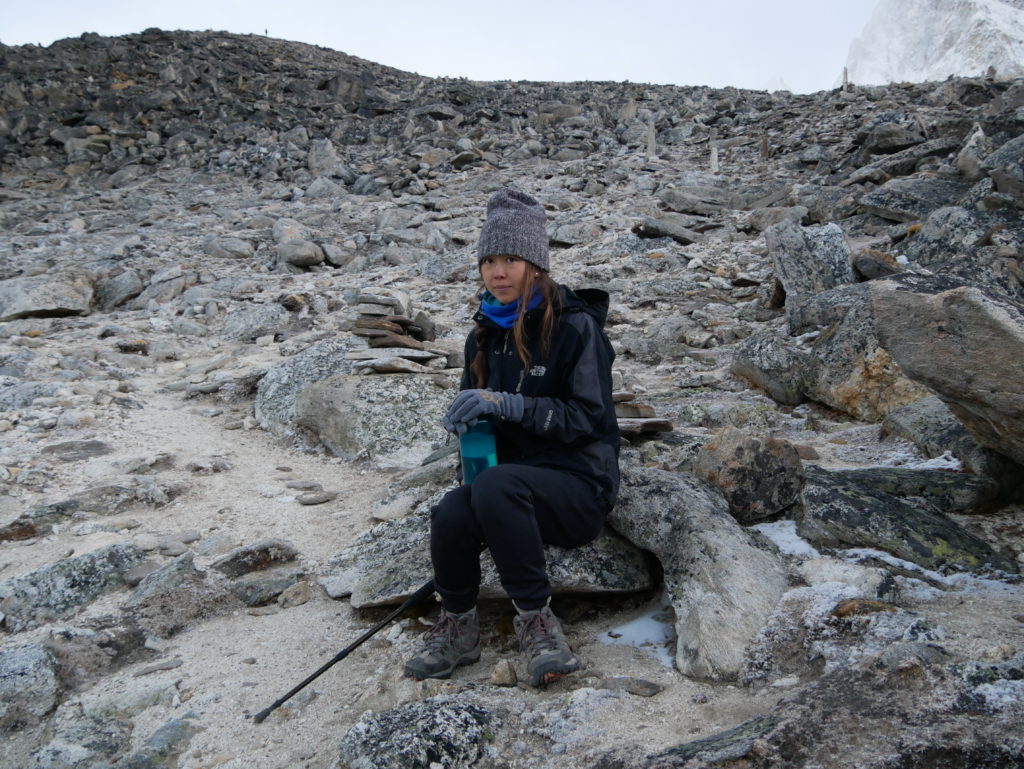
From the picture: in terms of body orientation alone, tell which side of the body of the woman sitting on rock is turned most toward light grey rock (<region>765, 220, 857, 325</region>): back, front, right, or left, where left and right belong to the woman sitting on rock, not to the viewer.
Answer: back

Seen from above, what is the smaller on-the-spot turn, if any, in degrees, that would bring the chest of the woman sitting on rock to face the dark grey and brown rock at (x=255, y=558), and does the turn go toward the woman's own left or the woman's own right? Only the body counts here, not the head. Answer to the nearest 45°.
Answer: approximately 90° to the woman's own right

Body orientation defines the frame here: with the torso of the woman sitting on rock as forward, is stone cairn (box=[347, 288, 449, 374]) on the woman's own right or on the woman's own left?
on the woman's own right

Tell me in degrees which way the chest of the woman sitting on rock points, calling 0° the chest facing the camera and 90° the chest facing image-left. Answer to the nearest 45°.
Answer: approximately 45°

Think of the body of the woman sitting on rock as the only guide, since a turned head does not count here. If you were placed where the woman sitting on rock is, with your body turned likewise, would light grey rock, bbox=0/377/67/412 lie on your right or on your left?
on your right

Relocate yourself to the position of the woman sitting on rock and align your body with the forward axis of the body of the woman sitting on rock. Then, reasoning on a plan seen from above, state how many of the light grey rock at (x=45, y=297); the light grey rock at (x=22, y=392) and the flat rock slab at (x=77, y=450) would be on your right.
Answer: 3

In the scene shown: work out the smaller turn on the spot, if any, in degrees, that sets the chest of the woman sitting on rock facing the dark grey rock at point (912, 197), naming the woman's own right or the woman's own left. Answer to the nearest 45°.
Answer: approximately 180°

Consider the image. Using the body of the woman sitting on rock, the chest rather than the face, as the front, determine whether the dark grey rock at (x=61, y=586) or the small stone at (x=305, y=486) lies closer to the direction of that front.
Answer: the dark grey rock

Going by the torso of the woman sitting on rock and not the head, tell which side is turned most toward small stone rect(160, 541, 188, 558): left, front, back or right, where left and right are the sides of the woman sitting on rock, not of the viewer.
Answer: right
